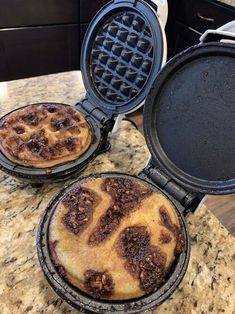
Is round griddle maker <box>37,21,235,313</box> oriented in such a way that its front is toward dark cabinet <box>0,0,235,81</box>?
no

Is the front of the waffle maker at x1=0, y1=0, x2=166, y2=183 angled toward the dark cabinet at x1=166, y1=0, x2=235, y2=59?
no

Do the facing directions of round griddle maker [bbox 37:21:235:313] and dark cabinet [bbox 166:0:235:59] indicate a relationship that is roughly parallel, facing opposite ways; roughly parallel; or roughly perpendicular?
roughly parallel

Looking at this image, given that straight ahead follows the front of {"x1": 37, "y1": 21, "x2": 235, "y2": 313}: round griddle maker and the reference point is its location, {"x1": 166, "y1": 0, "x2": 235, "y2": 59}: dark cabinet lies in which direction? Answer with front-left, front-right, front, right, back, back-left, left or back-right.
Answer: back-right

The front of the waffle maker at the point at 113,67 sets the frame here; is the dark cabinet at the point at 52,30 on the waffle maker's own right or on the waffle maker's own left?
on the waffle maker's own right

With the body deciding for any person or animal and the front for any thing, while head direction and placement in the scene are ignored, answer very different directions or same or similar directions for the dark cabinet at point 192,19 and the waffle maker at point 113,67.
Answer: same or similar directions

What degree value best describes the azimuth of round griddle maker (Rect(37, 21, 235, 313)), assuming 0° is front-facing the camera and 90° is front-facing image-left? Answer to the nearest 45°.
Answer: approximately 45°

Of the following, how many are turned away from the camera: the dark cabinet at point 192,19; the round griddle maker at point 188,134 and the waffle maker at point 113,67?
0

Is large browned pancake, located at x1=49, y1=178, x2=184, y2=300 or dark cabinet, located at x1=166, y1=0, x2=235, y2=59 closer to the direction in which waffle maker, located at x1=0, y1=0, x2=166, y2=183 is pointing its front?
the large browned pancake

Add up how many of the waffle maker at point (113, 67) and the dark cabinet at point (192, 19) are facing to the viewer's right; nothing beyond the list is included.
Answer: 0

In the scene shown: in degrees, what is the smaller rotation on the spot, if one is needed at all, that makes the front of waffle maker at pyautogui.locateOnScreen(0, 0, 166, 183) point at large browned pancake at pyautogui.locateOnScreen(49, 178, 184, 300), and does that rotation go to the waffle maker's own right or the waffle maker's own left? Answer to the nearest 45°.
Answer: approximately 45° to the waffle maker's own left

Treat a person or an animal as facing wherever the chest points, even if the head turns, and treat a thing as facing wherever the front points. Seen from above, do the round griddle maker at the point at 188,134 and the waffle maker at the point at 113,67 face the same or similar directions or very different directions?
same or similar directions
